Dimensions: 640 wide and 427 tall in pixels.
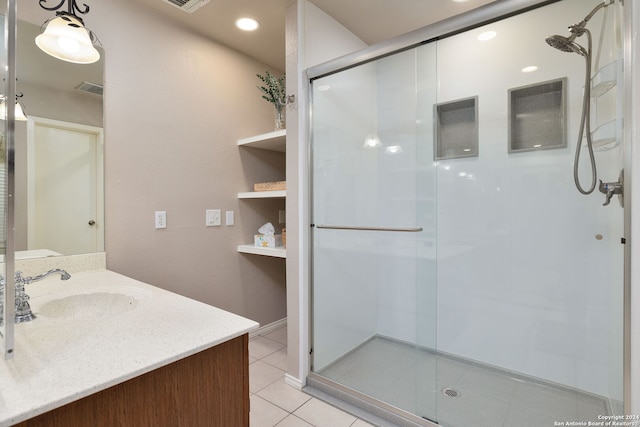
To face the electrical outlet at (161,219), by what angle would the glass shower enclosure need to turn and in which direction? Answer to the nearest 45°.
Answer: approximately 45° to its right

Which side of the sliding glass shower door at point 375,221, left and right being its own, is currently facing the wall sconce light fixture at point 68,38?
front

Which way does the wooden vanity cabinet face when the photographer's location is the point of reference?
facing the viewer and to the right of the viewer

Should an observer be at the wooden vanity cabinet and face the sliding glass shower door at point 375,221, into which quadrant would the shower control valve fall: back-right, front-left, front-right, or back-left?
front-right

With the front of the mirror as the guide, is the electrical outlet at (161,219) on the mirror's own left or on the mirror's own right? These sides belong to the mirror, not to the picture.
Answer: on the mirror's own left

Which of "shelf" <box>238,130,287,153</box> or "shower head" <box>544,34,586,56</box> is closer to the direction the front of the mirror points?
the shower head

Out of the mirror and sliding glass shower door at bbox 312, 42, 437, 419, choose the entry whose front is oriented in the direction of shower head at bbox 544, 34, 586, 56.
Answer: the mirror

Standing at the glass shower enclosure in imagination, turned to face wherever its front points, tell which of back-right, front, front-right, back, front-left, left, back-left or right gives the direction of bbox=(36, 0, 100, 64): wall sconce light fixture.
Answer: front

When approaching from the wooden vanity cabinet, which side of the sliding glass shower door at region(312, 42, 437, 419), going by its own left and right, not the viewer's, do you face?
front

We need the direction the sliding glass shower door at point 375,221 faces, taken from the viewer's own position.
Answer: facing the viewer and to the left of the viewer

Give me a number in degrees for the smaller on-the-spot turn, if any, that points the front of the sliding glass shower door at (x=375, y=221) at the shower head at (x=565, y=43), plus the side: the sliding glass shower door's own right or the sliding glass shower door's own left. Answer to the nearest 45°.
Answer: approximately 90° to the sliding glass shower door's own left
